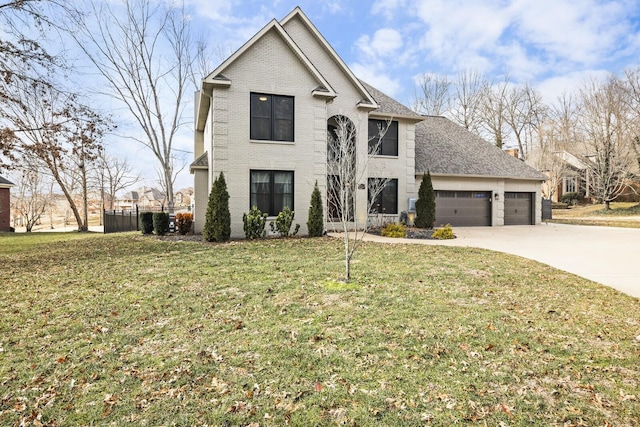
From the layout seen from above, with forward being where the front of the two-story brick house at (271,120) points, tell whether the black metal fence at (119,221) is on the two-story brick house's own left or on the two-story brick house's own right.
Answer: on the two-story brick house's own right

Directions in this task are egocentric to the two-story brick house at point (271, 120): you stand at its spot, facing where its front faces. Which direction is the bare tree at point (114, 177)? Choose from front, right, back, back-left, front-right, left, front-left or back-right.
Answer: back-right

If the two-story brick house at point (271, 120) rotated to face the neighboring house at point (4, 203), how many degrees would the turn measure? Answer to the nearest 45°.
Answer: approximately 135° to its right

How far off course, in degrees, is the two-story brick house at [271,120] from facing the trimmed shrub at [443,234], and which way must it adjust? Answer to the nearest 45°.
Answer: approximately 90° to its left

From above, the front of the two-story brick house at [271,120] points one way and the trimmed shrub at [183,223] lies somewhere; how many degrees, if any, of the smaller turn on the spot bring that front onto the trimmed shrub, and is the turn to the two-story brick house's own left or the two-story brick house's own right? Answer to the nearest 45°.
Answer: approximately 90° to the two-story brick house's own right

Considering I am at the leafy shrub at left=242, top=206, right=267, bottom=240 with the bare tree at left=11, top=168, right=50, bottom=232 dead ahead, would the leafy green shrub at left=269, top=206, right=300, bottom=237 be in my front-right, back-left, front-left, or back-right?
back-right

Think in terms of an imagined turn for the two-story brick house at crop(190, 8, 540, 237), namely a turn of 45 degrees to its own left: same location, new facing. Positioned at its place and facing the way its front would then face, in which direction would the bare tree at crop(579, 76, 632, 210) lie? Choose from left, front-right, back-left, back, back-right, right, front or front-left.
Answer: left

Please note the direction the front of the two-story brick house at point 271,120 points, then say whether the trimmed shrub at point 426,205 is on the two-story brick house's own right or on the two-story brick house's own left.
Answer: on the two-story brick house's own left

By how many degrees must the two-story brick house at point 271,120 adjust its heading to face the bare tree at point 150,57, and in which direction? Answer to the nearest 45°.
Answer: approximately 135° to its right

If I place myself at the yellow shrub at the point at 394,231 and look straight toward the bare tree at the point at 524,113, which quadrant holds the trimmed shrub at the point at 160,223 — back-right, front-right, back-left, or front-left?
back-left
